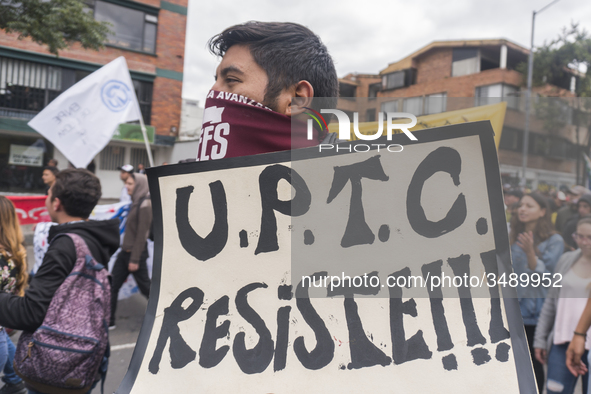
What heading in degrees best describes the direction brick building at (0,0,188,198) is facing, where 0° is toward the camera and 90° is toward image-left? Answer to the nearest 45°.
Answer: approximately 315°

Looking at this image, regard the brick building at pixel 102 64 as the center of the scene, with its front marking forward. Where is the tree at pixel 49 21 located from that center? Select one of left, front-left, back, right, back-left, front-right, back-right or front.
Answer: front-right

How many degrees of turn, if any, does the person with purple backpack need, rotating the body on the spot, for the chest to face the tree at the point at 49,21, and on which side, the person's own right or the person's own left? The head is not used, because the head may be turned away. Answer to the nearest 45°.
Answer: approximately 45° to the person's own right

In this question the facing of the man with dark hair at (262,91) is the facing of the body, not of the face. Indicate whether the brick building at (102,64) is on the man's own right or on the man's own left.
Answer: on the man's own right

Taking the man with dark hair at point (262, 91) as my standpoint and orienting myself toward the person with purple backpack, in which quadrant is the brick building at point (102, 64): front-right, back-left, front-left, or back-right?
front-right

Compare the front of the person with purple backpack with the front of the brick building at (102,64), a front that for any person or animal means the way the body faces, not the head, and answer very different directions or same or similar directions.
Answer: very different directions

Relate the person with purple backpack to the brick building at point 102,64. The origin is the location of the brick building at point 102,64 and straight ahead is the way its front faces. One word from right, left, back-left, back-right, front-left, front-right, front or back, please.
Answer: front-right

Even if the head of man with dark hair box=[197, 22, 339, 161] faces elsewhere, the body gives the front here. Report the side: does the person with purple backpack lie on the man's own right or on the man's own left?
on the man's own right

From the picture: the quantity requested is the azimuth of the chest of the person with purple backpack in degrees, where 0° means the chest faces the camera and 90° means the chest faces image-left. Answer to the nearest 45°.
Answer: approximately 135°
